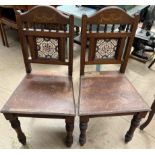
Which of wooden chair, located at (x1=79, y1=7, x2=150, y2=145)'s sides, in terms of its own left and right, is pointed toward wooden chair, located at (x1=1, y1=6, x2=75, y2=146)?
right

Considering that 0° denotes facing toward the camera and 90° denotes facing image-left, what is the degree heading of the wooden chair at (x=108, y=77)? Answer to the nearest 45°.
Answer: approximately 0°

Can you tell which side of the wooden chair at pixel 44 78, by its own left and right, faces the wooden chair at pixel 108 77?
left

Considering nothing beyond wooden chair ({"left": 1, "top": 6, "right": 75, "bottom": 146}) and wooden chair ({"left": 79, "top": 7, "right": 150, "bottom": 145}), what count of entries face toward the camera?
2
